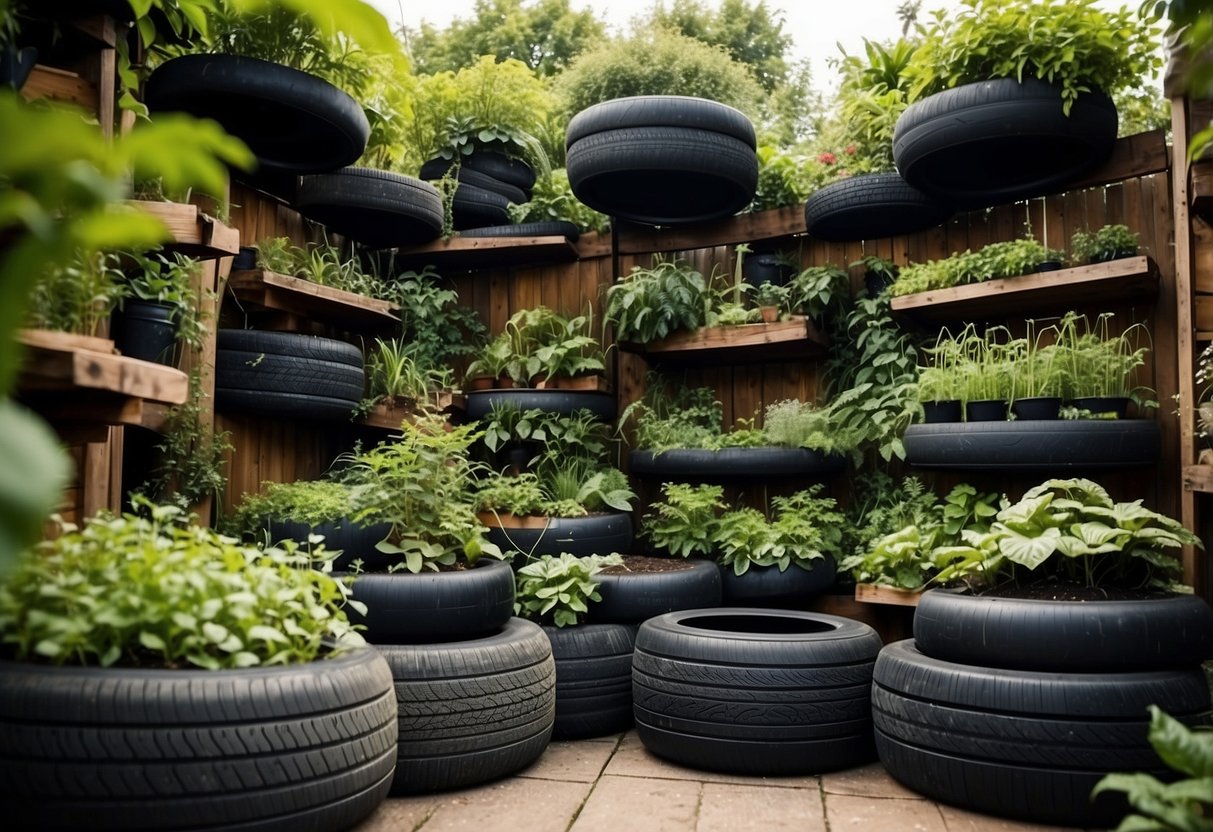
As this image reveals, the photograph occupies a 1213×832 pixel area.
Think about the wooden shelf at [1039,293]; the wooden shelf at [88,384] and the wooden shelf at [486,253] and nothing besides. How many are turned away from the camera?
0

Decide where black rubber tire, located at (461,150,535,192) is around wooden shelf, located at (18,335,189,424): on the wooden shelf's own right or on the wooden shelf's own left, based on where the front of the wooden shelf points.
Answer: on the wooden shelf's own left

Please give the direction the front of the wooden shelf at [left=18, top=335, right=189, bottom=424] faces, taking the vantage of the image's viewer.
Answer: facing the viewer and to the right of the viewer

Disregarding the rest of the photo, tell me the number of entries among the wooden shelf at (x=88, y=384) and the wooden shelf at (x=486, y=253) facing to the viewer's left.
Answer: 0

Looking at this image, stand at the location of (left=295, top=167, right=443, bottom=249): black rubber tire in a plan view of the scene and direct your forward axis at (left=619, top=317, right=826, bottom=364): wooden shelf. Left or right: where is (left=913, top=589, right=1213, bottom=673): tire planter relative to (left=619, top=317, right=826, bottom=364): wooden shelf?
right

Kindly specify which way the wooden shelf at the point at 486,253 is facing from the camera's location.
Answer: facing the viewer

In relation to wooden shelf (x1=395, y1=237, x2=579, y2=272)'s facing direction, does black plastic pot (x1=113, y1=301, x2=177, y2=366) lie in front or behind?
in front

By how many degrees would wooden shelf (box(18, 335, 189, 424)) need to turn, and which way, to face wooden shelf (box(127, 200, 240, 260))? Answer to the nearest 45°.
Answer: approximately 135° to its left

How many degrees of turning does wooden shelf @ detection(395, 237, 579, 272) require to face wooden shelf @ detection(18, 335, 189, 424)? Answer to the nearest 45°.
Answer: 0° — it already faces it

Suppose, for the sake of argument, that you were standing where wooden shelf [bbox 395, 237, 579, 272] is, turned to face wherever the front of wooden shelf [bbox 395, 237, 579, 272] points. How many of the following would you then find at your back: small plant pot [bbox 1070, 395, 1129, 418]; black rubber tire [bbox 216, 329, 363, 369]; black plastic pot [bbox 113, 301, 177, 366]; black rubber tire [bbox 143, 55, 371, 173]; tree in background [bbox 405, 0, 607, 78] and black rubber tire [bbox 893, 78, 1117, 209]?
1

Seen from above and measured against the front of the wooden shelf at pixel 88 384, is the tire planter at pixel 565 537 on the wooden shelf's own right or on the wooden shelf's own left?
on the wooden shelf's own left
